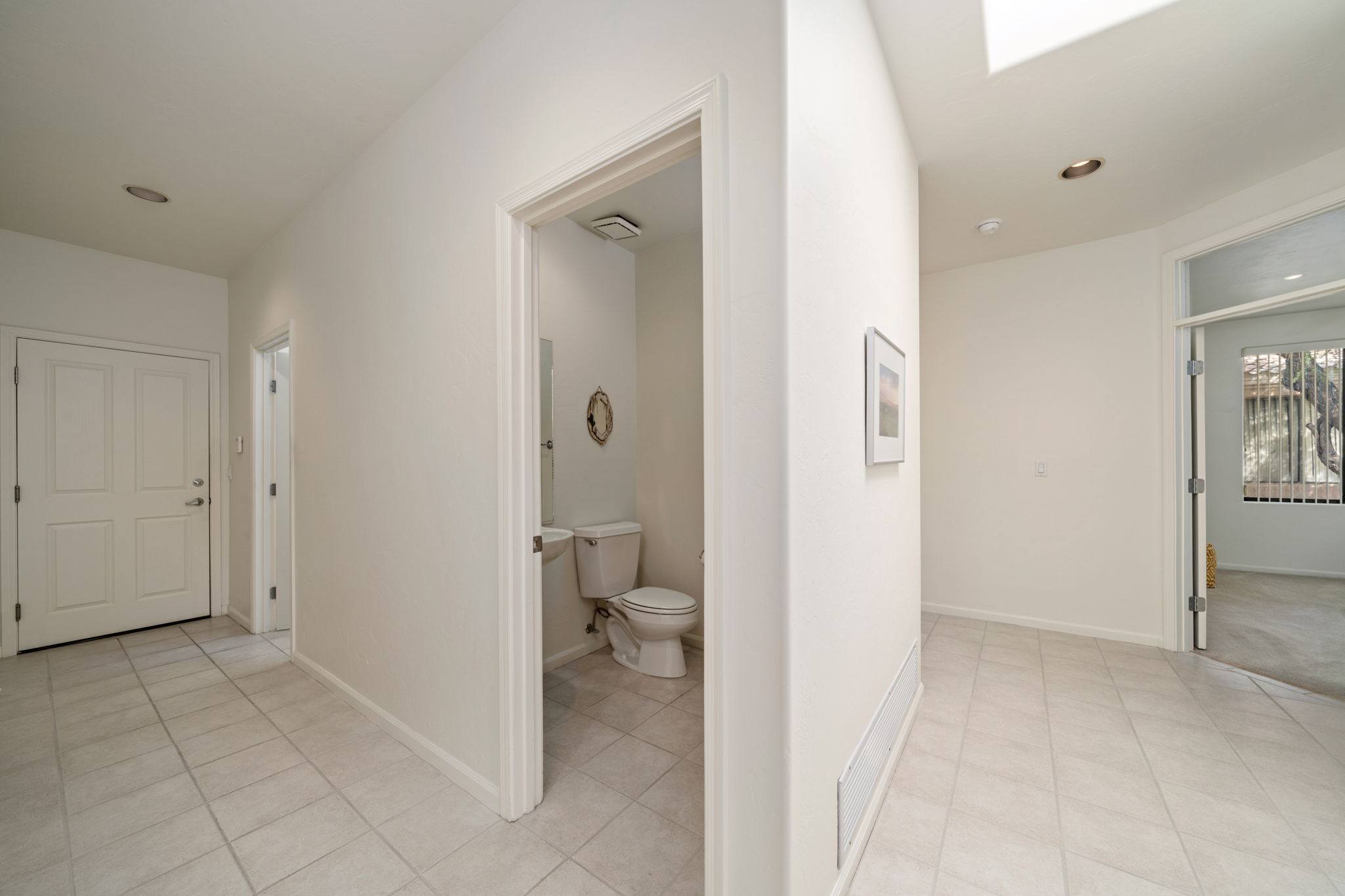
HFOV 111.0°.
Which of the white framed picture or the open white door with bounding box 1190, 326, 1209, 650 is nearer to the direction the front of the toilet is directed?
the white framed picture

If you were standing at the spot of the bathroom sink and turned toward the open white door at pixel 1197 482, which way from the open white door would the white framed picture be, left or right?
right

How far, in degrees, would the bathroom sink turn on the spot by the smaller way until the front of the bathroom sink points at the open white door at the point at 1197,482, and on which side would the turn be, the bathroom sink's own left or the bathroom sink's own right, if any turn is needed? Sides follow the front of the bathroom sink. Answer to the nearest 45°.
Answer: approximately 45° to the bathroom sink's own left

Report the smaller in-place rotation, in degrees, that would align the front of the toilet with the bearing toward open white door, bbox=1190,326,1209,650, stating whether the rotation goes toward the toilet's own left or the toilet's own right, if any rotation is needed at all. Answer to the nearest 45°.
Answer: approximately 45° to the toilet's own left

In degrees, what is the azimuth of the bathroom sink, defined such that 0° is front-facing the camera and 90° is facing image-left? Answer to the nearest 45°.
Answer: approximately 315°

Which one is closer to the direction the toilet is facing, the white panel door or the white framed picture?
the white framed picture

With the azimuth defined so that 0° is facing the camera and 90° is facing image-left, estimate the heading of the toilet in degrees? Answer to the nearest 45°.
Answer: approximately 315°

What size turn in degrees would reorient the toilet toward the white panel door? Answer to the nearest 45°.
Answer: approximately 135° to its right
